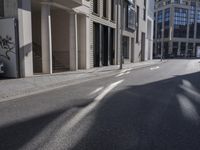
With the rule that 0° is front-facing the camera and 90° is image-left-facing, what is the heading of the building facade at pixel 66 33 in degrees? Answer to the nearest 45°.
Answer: approximately 315°
